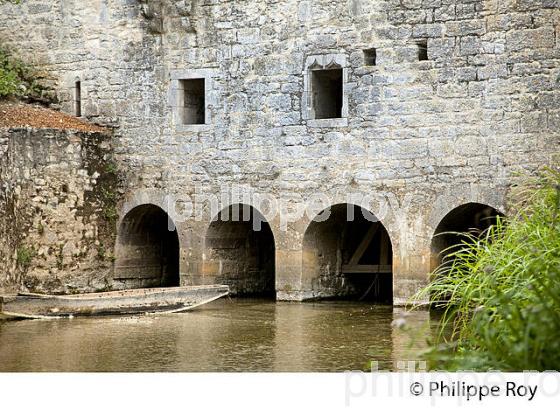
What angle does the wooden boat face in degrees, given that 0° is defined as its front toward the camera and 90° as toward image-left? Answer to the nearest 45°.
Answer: approximately 270°

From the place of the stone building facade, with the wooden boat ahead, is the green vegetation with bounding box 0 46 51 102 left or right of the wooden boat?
right

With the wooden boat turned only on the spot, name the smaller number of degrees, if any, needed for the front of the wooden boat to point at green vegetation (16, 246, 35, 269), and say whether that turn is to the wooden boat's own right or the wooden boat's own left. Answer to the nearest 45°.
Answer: approximately 135° to the wooden boat's own left
